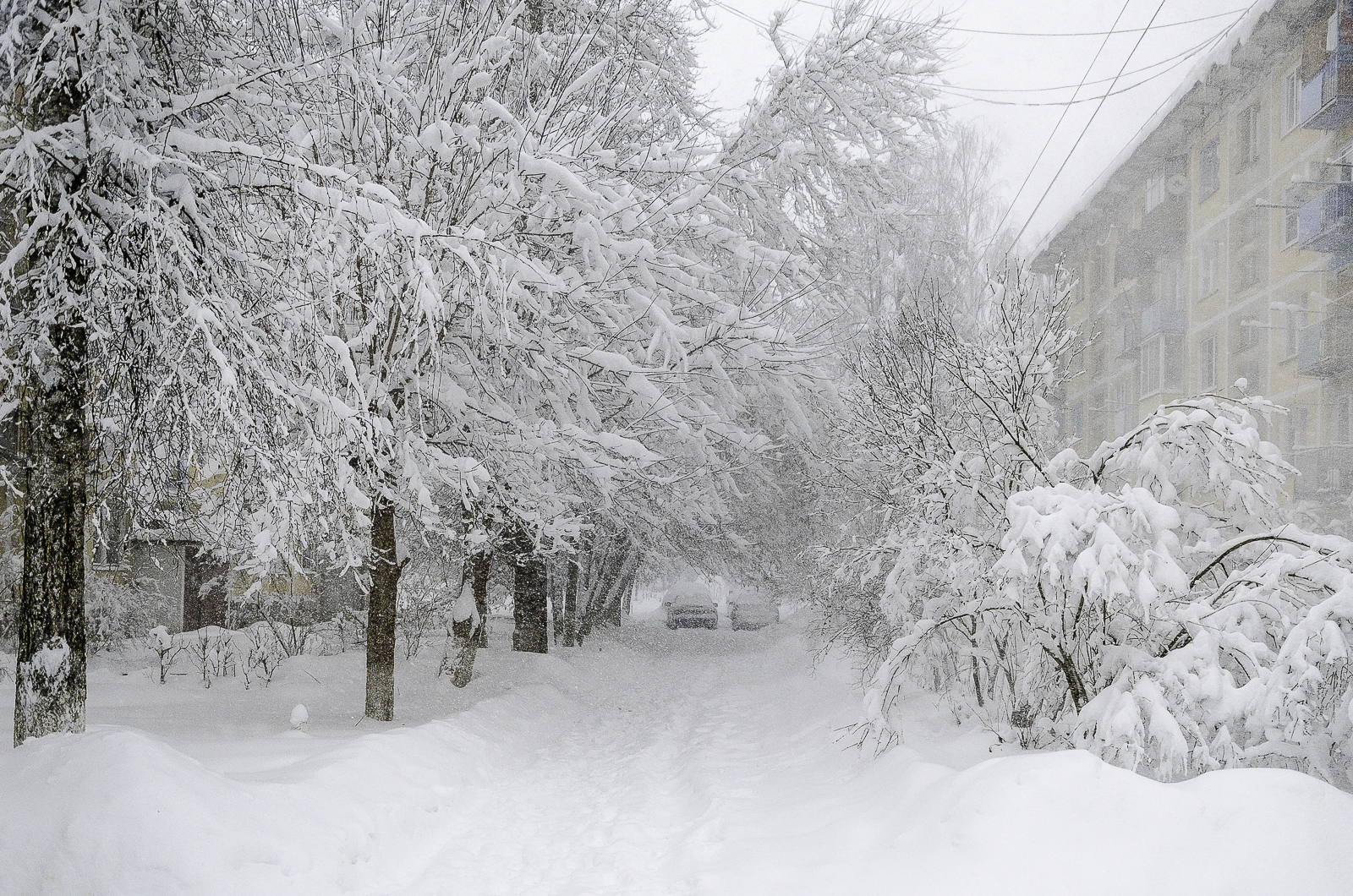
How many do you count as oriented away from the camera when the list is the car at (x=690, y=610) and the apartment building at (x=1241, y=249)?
0

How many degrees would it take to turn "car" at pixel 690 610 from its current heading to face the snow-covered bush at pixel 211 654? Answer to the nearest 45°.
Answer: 0° — it already faces it

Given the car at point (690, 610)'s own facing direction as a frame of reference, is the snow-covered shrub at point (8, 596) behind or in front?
in front

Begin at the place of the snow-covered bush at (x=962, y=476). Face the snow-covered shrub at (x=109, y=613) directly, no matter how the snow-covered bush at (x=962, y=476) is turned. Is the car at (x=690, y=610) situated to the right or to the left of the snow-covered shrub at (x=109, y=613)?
right

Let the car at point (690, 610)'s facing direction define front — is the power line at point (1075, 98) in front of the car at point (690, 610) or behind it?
in front

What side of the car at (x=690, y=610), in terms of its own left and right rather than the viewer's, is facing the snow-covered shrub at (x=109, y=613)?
front

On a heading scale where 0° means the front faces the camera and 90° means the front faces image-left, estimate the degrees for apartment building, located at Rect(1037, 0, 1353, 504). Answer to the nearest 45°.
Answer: approximately 45°

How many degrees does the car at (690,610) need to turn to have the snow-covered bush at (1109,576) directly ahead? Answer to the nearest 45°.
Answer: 0° — it already faces it

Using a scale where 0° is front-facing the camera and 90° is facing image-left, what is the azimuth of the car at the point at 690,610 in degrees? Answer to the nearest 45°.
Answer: approximately 0°
